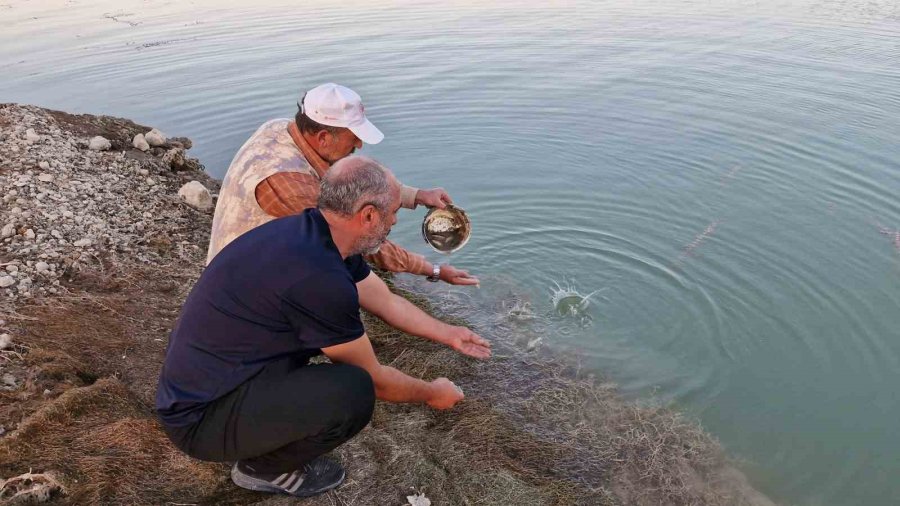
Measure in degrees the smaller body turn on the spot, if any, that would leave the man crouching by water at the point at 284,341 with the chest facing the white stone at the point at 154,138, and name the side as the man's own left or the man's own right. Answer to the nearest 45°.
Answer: approximately 90° to the man's own left

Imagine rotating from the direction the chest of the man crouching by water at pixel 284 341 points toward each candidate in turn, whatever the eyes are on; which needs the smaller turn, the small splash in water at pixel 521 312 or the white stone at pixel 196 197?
the small splash in water

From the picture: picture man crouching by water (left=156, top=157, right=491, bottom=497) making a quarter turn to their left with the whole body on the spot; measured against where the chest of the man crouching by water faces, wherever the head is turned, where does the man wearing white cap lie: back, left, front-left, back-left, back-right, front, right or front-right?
front

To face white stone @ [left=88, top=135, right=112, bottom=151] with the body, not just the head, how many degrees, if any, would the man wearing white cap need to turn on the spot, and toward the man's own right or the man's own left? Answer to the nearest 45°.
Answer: approximately 135° to the man's own left

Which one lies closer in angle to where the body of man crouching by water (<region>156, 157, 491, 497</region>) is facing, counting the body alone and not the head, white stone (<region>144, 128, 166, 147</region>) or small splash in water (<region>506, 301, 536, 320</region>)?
the small splash in water

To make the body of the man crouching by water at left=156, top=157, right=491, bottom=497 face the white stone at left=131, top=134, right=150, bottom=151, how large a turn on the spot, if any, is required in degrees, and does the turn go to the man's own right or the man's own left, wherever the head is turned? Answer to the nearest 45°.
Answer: approximately 90° to the man's own left

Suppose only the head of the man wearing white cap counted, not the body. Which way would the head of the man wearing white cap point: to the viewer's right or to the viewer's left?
to the viewer's right

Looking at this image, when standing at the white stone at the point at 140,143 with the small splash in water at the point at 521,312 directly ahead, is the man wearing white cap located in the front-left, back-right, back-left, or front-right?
front-right

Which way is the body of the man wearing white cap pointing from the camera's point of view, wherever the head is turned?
to the viewer's right

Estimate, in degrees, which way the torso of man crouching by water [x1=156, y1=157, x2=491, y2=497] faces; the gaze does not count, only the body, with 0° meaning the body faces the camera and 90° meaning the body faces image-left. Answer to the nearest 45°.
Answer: approximately 270°
